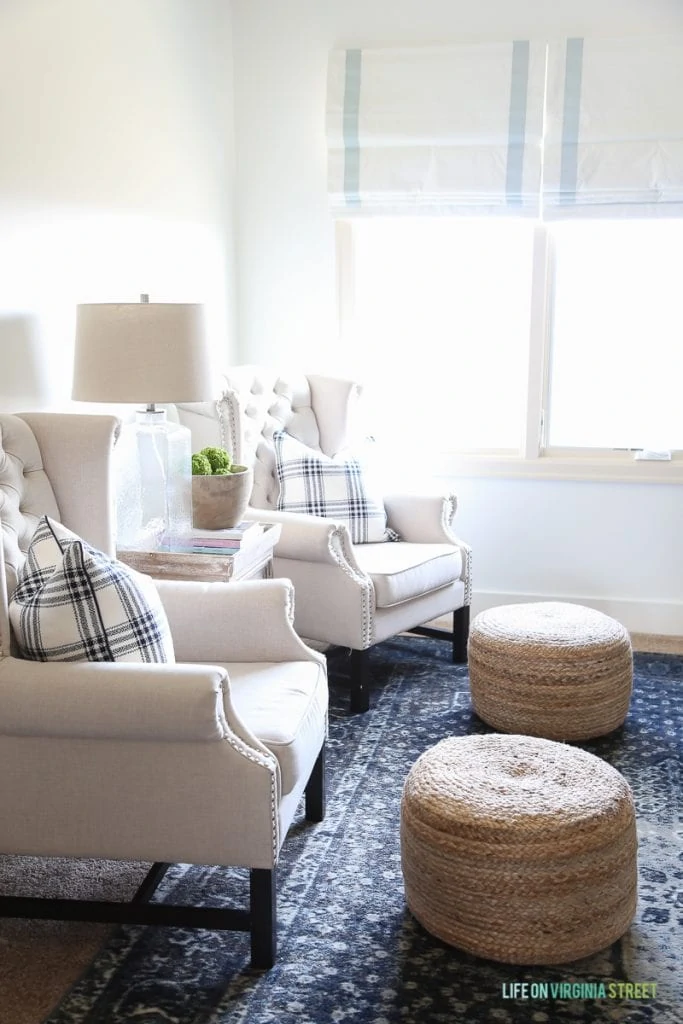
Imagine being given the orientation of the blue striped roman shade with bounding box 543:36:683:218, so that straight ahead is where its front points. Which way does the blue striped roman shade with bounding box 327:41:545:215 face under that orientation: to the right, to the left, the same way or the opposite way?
the same way

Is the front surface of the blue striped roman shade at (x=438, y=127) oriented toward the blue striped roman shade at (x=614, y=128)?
no

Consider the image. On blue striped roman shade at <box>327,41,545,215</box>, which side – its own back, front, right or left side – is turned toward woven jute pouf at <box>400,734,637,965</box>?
front

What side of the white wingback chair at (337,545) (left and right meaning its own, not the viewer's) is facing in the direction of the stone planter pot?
right

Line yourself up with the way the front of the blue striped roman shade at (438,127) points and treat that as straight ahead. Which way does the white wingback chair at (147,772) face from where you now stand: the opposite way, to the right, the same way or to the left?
to the left

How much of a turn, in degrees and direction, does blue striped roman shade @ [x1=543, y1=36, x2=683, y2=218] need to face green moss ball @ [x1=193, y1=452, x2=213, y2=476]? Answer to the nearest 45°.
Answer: approximately 45° to its right

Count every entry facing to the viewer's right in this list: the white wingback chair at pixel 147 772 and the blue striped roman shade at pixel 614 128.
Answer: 1

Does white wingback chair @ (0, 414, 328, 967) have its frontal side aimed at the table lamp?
no

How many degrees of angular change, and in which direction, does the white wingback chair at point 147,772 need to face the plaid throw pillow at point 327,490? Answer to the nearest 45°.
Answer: approximately 90° to its left

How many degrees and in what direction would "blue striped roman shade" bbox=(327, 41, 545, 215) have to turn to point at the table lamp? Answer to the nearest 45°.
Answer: approximately 45° to its right

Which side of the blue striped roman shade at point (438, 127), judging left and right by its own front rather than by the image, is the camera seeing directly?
front

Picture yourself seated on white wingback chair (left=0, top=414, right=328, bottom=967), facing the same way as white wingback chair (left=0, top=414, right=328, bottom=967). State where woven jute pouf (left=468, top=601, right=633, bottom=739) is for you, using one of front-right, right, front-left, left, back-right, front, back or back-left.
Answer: front-left

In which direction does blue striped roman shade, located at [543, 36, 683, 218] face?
toward the camera

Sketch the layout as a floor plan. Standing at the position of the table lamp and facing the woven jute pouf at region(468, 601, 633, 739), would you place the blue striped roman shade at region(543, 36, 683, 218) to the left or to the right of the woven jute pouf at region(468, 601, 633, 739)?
left

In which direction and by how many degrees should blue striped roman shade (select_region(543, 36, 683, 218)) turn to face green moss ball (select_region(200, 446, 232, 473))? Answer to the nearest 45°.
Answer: approximately 45° to its right

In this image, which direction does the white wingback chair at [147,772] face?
to the viewer's right

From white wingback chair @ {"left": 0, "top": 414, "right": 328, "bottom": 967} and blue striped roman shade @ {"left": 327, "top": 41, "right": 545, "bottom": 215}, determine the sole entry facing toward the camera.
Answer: the blue striped roman shade
